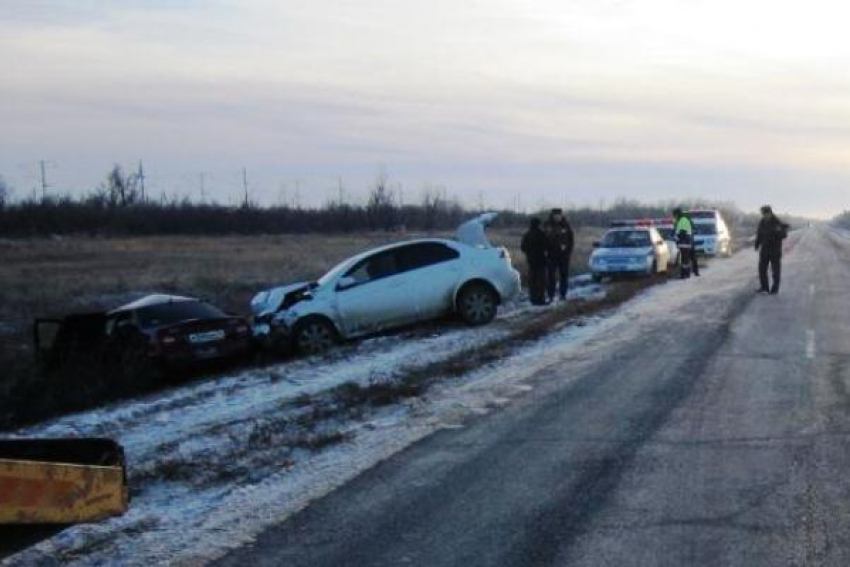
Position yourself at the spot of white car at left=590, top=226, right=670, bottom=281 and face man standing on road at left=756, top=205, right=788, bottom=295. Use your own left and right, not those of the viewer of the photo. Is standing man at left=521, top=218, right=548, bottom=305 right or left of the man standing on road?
right

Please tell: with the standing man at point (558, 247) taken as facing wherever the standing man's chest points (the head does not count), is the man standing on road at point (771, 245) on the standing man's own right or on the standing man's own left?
on the standing man's own left

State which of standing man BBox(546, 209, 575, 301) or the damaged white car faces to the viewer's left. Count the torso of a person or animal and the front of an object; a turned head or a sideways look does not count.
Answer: the damaged white car

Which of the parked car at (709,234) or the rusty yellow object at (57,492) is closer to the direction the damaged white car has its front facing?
the rusty yellow object

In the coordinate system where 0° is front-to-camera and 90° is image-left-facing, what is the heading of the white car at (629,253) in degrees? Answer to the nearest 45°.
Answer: approximately 0°

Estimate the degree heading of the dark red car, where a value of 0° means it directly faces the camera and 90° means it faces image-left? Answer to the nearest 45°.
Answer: approximately 135°

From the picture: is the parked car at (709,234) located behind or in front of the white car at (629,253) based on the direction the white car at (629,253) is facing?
behind

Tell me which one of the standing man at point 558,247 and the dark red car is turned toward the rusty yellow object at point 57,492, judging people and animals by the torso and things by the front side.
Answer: the standing man

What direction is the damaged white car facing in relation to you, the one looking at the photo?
facing to the left of the viewer

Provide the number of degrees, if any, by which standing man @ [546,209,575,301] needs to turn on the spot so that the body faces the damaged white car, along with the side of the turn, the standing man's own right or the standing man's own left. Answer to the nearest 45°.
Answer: approximately 45° to the standing man's own right

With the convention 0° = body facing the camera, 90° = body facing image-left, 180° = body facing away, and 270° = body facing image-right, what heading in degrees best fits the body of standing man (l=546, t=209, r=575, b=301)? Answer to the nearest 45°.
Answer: approximately 0°

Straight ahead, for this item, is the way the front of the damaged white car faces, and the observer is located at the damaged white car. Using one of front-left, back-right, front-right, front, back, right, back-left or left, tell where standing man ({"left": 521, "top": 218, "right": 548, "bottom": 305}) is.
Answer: back-right

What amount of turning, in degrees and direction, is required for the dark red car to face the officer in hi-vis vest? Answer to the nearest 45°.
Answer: approximately 90° to its right

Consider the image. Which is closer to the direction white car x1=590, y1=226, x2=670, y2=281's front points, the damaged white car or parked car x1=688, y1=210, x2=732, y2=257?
the damaged white car
